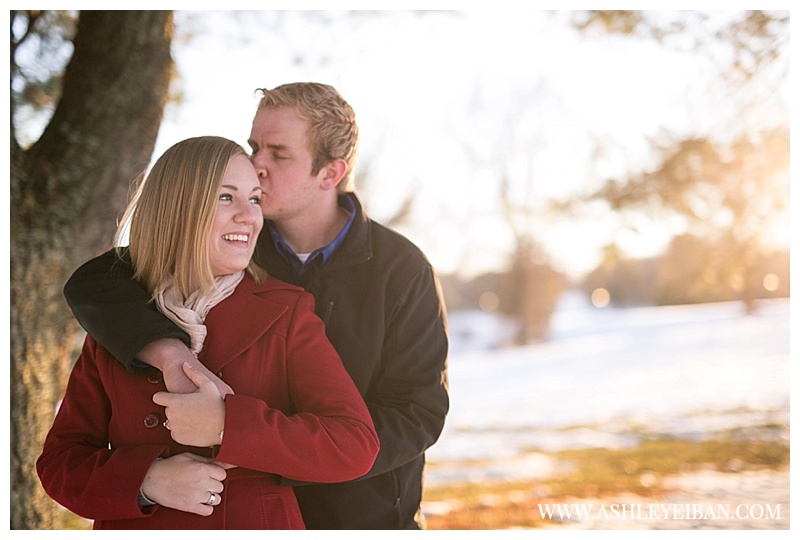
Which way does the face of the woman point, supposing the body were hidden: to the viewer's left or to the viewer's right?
to the viewer's right

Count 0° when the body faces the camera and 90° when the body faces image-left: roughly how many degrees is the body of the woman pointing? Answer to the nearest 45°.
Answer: approximately 0°

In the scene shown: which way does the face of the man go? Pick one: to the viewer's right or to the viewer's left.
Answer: to the viewer's left

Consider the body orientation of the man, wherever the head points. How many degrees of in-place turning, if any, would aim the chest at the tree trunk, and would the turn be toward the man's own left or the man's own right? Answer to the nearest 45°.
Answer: approximately 90° to the man's own right

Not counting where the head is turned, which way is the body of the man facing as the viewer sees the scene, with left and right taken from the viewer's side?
facing the viewer and to the left of the viewer
